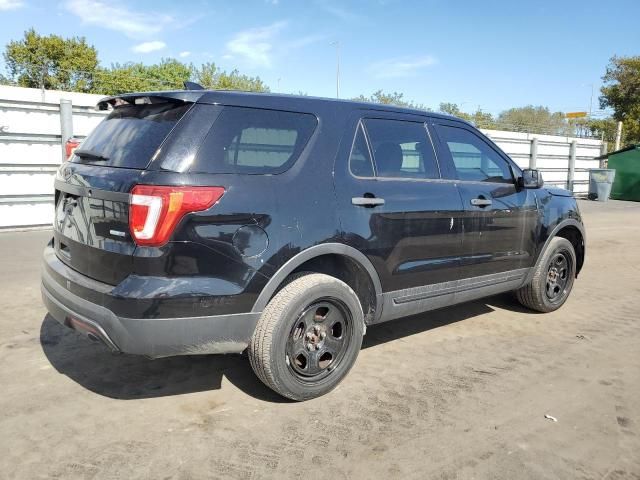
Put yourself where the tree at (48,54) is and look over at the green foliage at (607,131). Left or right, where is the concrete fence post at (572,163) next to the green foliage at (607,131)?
right

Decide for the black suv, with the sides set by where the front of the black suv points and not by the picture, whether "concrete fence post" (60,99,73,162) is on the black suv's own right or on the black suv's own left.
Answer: on the black suv's own left

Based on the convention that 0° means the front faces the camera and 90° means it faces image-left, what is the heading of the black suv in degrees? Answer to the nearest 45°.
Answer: approximately 225°

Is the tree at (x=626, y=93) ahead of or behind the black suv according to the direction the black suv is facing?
ahead

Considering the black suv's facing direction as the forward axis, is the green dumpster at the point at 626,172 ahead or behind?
ahead

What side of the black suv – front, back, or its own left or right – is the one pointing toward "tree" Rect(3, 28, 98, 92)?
left

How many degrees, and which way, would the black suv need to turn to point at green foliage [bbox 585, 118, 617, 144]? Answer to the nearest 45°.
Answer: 0° — it already faces it
